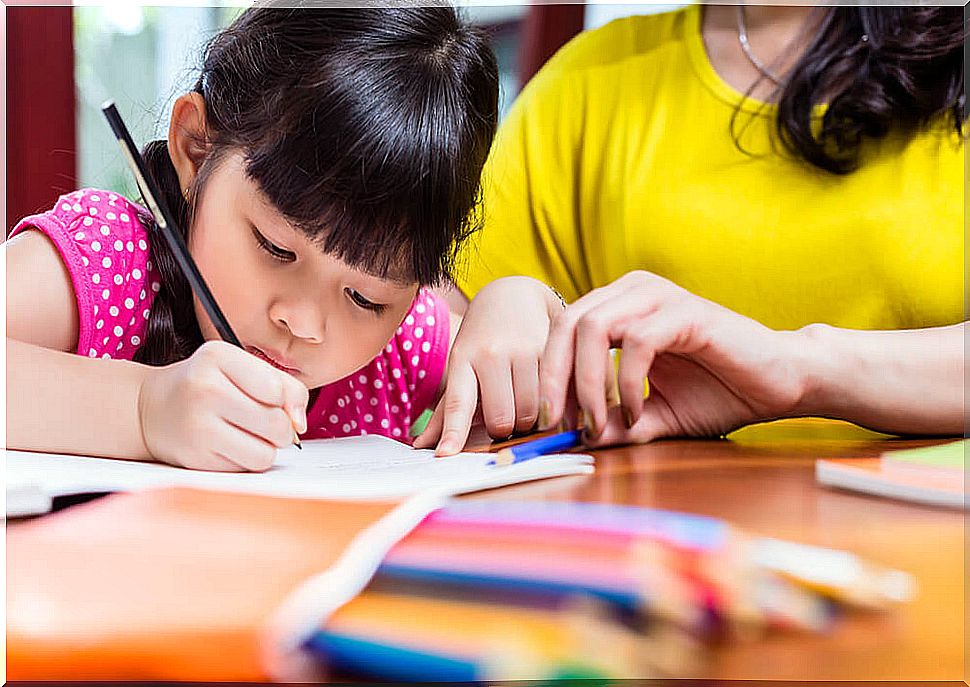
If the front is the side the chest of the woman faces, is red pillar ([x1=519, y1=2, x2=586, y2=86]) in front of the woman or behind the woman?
behind

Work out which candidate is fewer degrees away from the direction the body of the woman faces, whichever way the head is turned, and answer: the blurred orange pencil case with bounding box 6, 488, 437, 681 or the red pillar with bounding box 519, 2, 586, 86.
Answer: the blurred orange pencil case

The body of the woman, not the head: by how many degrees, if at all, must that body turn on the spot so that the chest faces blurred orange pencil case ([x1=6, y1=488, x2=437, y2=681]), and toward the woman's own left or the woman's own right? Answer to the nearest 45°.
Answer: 0° — they already face it

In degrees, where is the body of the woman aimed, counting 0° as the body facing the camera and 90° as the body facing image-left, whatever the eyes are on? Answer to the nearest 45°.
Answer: approximately 0°
